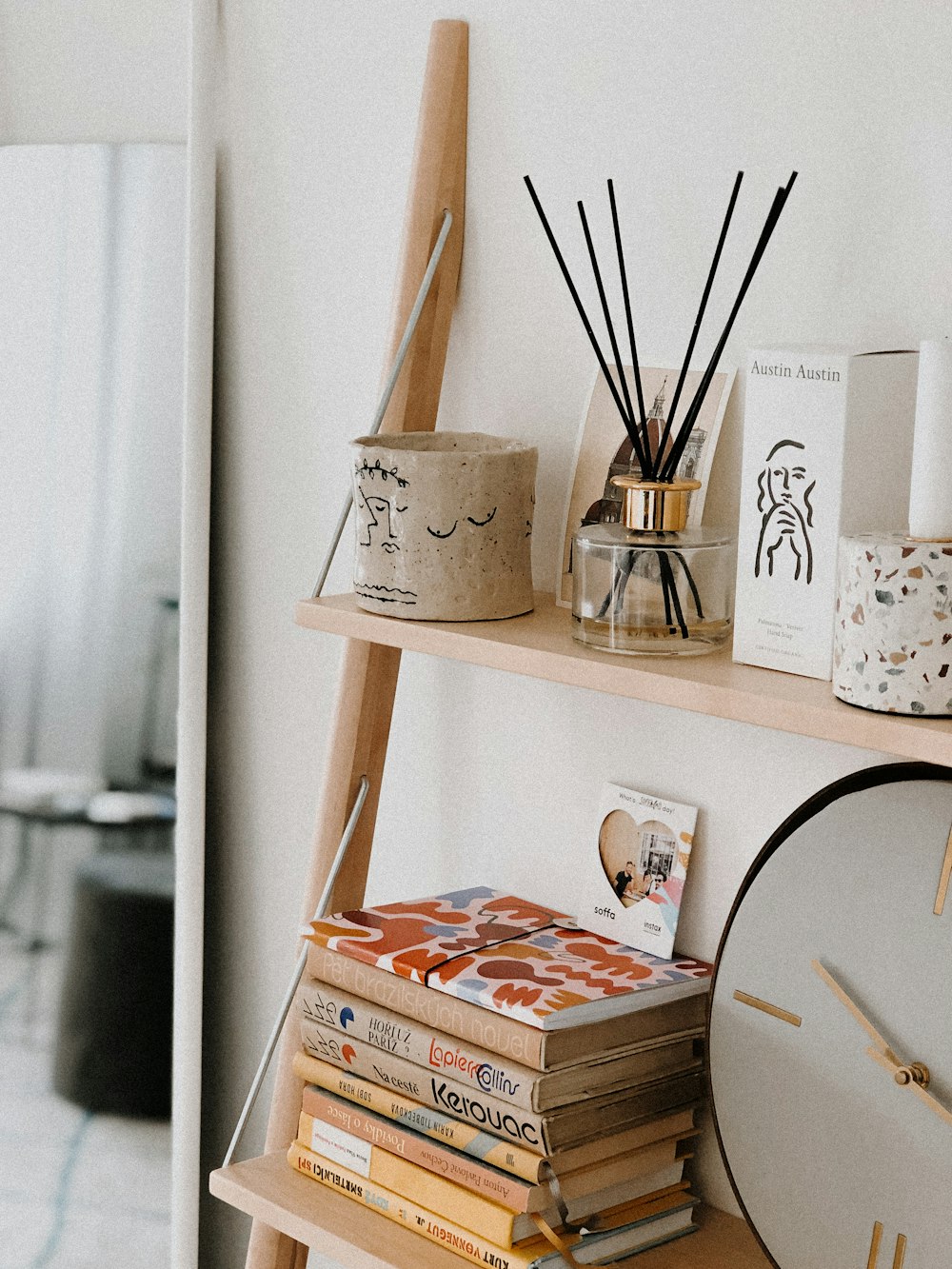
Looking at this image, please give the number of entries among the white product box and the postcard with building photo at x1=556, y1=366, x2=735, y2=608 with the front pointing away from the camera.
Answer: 0

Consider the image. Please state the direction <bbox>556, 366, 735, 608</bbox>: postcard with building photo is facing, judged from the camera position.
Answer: facing the viewer

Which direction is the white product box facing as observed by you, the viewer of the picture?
facing the viewer and to the left of the viewer
